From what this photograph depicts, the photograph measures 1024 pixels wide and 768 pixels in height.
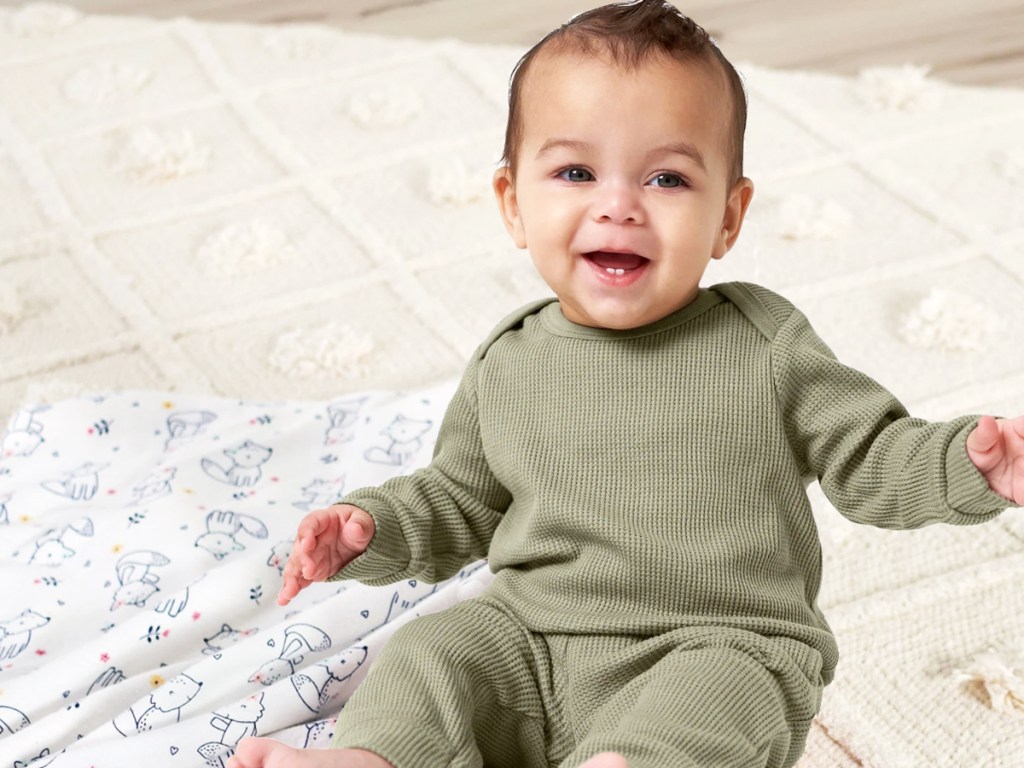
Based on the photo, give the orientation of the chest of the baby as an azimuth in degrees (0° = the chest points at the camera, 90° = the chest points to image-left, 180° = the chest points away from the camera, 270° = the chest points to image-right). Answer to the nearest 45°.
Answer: approximately 0°

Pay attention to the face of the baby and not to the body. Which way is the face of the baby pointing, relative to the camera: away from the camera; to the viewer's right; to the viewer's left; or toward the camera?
toward the camera
